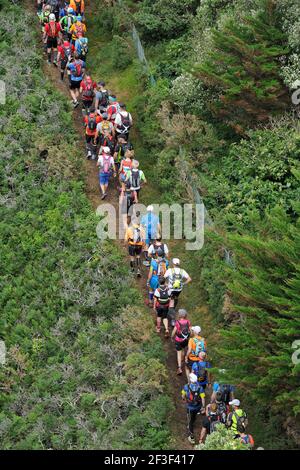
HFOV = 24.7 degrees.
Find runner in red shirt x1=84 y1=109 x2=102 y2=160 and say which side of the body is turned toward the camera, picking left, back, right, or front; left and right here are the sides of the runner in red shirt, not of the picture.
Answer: back

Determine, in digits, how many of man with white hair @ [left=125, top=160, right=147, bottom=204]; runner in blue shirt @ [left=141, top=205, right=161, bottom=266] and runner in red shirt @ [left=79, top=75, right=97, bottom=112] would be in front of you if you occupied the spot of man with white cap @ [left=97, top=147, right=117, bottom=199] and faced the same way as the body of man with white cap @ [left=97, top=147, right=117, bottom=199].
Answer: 1

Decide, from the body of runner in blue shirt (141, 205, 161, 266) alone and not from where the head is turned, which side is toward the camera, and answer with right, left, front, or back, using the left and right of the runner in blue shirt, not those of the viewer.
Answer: back

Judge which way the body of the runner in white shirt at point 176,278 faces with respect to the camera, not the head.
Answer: away from the camera

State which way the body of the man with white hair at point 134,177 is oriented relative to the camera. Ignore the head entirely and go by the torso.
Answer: away from the camera

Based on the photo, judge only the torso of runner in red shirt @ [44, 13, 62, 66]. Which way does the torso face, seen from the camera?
away from the camera

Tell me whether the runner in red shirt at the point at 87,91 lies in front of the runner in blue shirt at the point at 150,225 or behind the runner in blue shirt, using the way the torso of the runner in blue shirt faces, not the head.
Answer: in front

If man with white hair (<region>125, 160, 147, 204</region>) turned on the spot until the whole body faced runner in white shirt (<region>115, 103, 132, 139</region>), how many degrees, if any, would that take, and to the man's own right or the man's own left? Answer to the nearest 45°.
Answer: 0° — they already face them

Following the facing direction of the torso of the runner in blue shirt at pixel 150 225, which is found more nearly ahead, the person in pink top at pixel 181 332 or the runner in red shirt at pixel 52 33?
the runner in red shirt

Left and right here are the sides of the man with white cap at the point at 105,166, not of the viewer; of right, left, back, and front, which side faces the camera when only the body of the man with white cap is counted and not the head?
back

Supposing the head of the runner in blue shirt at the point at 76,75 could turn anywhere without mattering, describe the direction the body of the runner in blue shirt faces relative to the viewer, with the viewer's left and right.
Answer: facing away from the viewer

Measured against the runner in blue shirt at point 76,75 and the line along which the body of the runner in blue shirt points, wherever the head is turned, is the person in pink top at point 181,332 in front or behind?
behind

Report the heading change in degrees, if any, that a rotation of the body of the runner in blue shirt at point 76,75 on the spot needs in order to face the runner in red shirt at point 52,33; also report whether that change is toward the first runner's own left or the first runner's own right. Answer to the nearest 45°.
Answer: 0° — they already face them
